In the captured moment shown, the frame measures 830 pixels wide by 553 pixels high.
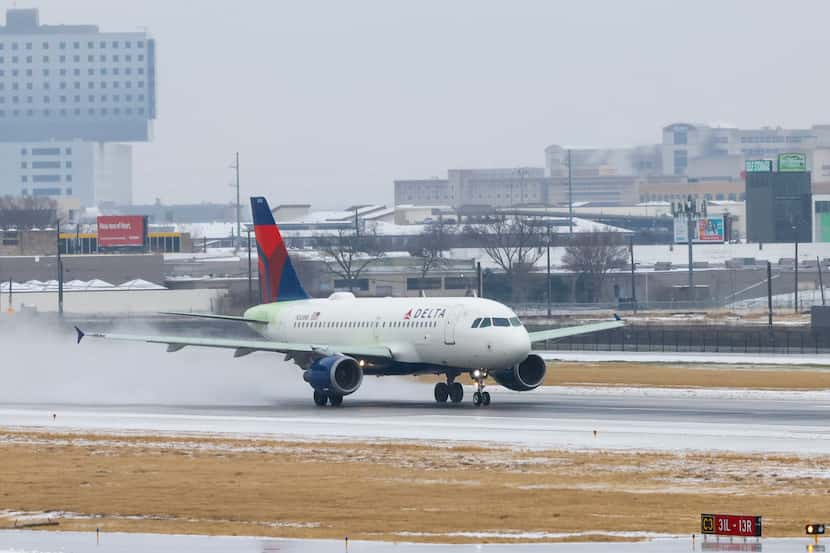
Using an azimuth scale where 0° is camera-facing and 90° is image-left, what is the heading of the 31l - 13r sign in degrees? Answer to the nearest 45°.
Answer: approximately 0°

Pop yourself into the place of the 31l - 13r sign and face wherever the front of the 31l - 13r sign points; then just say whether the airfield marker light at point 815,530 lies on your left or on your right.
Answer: on your left
